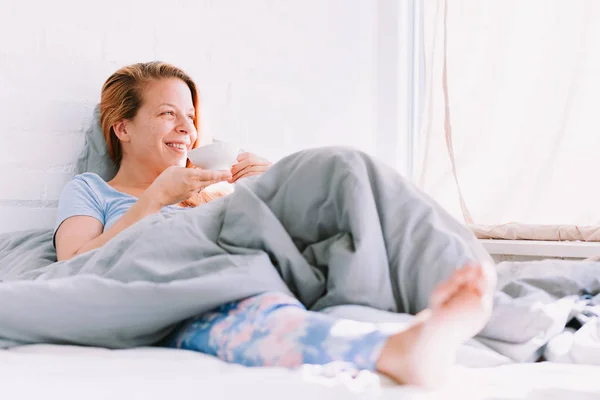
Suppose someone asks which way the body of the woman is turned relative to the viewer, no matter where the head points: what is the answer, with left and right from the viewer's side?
facing the viewer and to the right of the viewer

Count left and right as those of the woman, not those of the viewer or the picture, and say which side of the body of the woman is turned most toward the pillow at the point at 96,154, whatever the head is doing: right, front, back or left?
back

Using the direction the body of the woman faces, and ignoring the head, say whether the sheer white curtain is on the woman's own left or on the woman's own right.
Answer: on the woman's own left

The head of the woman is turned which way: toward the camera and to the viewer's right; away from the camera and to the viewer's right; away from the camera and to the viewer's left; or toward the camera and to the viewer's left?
toward the camera and to the viewer's right

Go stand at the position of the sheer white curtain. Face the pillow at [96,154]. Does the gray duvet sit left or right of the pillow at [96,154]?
left
